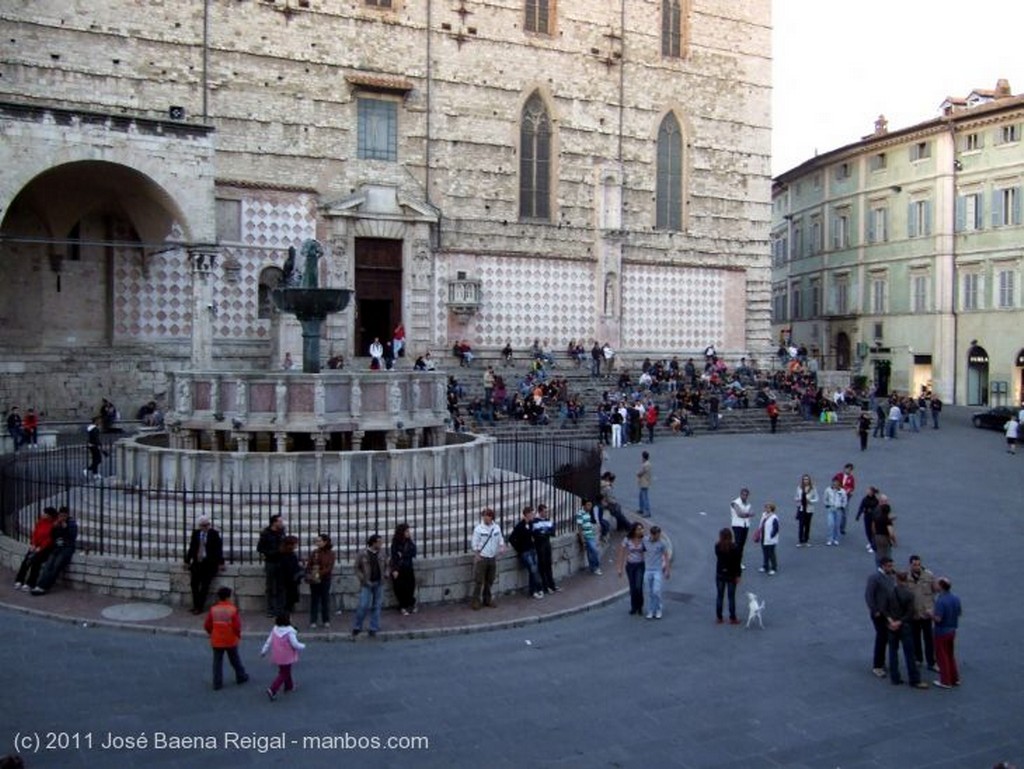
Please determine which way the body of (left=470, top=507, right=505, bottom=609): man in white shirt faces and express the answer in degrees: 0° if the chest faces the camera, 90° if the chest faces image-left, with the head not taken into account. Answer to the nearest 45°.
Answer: approximately 0°

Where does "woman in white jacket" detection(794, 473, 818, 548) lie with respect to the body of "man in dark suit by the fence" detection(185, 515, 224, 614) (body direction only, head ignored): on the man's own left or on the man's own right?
on the man's own left

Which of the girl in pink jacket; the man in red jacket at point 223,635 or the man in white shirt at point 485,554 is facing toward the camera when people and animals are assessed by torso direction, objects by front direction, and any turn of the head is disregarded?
the man in white shirt

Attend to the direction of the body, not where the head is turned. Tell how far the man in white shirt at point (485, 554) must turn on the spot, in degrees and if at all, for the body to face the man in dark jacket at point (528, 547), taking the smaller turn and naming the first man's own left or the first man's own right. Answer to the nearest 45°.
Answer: approximately 135° to the first man's own left

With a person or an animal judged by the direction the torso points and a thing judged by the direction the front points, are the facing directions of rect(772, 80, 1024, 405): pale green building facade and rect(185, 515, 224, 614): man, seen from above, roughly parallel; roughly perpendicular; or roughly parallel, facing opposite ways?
roughly perpendicular

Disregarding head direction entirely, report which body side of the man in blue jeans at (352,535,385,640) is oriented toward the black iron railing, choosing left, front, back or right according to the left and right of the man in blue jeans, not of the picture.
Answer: back

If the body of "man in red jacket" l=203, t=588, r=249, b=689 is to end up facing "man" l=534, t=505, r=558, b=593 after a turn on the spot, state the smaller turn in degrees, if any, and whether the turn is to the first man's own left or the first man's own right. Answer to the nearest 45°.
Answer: approximately 45° to the first man's own right

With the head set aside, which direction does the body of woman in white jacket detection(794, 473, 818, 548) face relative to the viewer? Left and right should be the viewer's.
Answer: facing the viewer

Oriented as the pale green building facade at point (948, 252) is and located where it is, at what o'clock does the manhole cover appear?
The manhole cover is roughly at 11 o'clock from the pale green building facade.
